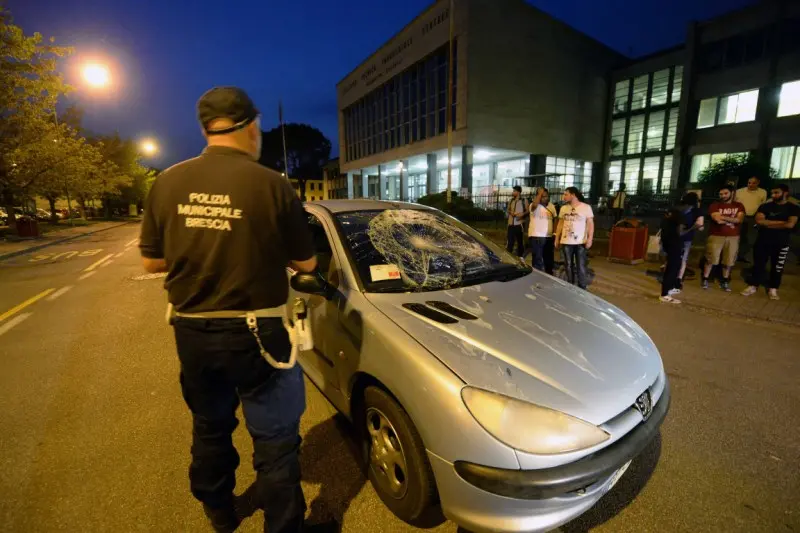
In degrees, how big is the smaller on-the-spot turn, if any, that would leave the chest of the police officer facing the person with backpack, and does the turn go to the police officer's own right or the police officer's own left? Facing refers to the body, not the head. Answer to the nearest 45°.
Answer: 0° — they already face them

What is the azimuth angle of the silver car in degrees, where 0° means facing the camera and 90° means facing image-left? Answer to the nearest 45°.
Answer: approximately 315°

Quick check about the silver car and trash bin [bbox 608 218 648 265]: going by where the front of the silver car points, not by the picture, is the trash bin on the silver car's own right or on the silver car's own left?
on the silver car's own left

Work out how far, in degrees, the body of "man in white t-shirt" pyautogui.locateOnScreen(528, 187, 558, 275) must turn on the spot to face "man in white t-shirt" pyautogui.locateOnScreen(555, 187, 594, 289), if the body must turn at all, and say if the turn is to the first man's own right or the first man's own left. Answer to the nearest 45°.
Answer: approximately 45° to the first man's own left

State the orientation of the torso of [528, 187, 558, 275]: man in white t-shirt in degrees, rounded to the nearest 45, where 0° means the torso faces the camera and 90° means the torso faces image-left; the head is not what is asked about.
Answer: approximately 0°

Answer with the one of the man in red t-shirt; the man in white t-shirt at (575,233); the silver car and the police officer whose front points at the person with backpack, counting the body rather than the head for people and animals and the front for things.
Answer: the police officer

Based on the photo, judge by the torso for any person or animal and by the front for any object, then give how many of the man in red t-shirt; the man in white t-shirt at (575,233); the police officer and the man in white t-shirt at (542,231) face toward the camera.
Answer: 3

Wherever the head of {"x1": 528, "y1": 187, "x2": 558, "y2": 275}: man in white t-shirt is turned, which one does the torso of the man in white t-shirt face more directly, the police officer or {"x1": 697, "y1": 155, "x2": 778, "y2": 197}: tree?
the police officer

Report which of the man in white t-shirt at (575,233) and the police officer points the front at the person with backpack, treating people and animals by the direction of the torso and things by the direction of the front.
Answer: the police officer

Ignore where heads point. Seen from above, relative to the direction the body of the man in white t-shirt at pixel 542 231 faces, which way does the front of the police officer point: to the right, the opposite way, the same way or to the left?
the opposite way

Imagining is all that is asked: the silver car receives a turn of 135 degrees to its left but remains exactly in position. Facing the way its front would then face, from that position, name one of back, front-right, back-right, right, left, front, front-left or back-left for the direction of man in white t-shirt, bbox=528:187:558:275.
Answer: front
